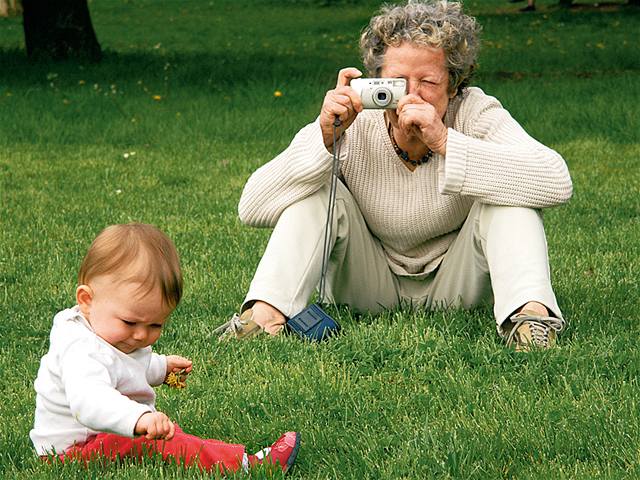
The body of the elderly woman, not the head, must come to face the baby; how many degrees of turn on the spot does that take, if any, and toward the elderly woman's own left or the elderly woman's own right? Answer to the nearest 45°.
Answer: approximately 45° to the elderly woman's own right

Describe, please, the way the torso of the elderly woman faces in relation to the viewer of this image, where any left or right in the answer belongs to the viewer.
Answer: facing the viewer

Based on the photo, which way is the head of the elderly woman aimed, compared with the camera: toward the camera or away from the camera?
toward the camera

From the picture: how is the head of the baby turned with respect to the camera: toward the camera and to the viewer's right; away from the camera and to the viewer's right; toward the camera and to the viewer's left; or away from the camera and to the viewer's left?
toward the camera and to the viewer's right
